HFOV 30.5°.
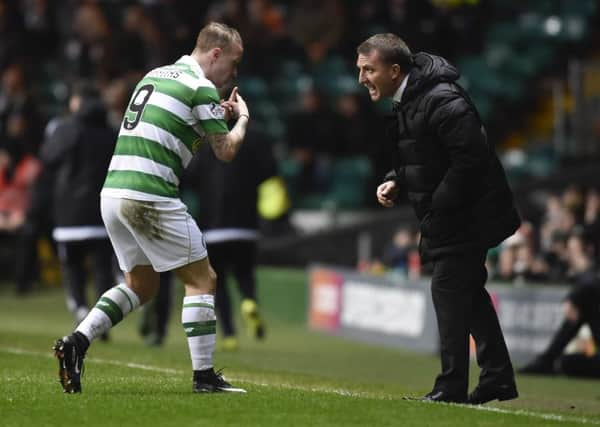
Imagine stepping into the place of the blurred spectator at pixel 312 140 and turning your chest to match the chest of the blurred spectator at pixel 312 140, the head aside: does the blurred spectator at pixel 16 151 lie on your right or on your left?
on your right

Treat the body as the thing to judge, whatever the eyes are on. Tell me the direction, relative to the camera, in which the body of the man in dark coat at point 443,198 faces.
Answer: to the viewer's left

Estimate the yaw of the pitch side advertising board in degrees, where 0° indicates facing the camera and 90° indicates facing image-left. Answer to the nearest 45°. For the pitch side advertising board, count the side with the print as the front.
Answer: approximately 0°

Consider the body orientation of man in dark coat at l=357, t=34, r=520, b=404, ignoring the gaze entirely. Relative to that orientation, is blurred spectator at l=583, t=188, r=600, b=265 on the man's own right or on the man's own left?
on the man's own right

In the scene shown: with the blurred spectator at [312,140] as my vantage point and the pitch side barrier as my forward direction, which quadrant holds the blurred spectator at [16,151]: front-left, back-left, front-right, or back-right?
back-right

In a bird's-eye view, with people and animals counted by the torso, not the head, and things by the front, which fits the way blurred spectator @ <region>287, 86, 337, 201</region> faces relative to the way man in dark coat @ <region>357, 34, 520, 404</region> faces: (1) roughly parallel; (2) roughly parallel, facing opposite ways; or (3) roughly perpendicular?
roughly perpendicular
